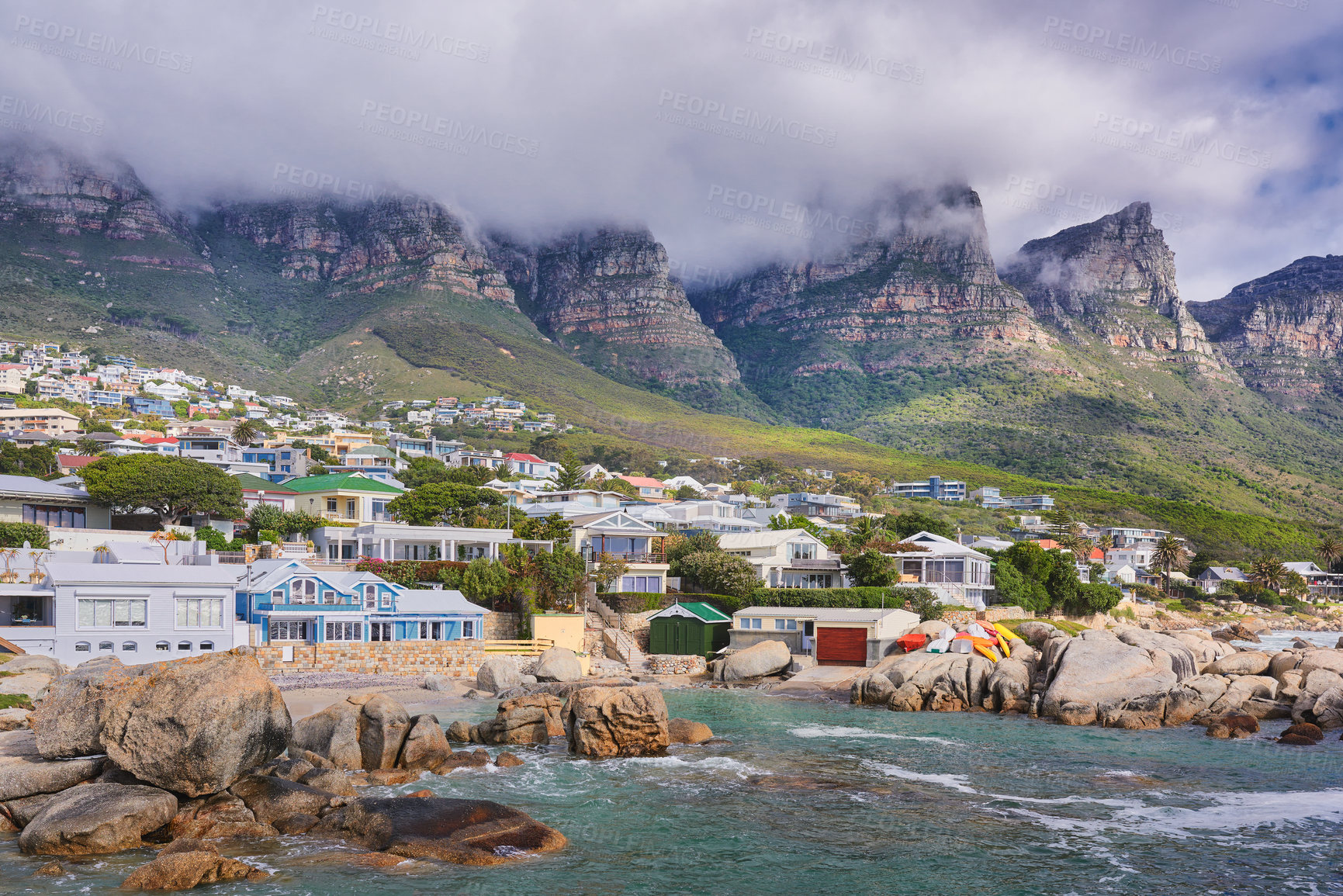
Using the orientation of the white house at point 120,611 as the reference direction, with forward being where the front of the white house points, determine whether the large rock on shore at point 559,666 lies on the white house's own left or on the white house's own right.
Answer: on the white house's own left

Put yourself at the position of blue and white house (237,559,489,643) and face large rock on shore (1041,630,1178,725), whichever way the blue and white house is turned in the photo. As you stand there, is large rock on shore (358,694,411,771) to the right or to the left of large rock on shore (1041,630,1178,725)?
right

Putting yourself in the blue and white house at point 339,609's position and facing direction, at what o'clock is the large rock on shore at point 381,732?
The large rock on shore is roughly at 12 o'clock from the blue and white house.

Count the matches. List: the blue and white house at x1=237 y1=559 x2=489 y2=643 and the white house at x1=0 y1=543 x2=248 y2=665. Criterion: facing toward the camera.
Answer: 2

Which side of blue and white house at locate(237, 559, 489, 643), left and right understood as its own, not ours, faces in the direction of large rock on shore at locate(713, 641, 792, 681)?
left

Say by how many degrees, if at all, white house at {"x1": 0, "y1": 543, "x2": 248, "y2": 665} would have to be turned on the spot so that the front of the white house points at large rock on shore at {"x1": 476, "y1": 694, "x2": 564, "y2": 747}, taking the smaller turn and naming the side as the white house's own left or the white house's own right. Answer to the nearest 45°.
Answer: approximately 45° to the white house's own left

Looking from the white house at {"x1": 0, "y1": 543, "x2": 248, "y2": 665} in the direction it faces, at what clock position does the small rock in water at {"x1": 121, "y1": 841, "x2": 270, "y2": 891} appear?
The small rock in water is roughly at 12 o'clock from the white house.

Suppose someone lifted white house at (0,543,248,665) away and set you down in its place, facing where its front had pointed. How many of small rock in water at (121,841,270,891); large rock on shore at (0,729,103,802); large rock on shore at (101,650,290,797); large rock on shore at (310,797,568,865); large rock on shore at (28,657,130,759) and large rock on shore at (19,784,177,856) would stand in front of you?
6

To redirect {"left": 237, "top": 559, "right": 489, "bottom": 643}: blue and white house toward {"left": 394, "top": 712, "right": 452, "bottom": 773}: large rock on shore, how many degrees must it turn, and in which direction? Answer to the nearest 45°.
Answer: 0° — it already faces it

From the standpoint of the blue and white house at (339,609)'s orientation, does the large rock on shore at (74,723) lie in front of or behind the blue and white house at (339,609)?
in front

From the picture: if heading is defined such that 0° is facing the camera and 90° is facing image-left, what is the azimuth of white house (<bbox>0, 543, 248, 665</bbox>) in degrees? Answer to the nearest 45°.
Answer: approximately 0°
